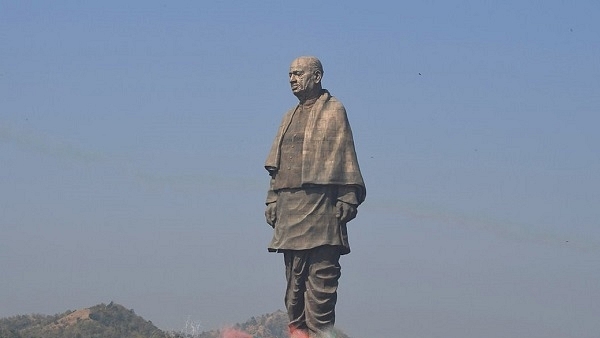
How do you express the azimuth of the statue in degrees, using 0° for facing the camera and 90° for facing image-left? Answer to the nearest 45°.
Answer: approximately 45°
